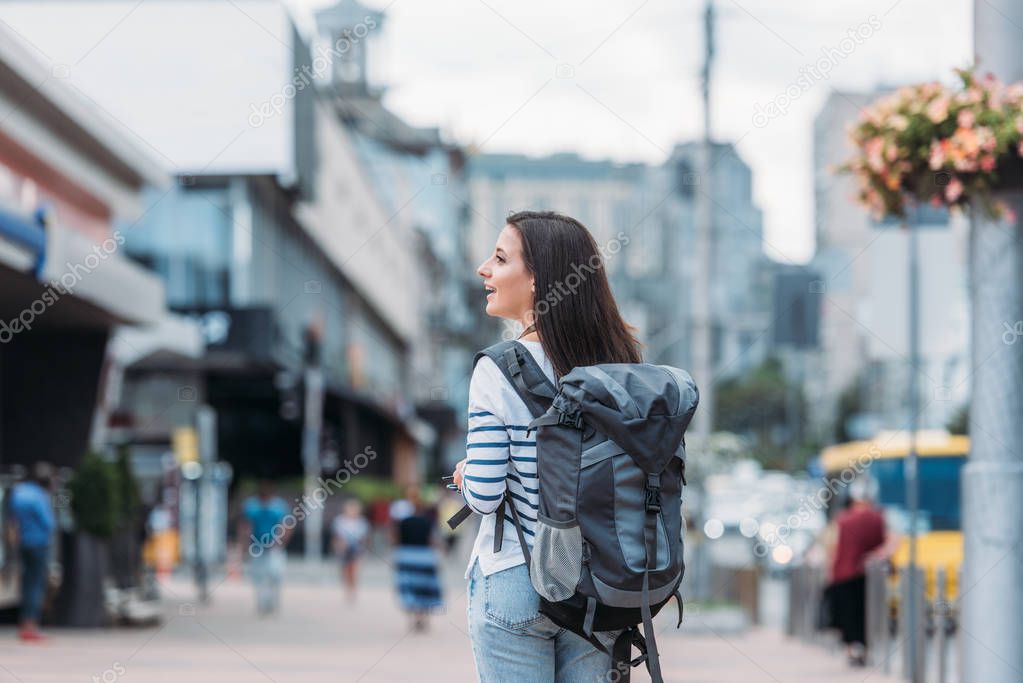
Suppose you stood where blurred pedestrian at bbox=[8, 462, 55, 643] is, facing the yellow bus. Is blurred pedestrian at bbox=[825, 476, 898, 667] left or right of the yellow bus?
right

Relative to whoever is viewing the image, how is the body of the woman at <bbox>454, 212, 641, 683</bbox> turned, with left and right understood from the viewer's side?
facing away from the viewer and to the left of the viewer

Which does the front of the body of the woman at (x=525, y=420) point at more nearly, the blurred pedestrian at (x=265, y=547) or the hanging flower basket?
the blurred pedestrian

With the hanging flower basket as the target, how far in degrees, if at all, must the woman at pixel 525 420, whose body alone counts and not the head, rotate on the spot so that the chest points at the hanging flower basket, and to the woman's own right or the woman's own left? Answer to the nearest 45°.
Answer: approximately 90° to the woman's own right

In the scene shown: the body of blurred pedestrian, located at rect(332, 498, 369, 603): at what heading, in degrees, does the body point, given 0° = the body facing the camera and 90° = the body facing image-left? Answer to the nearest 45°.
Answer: approximately 0°

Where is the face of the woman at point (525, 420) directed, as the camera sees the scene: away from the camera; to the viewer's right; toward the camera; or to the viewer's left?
to the viewer's left
